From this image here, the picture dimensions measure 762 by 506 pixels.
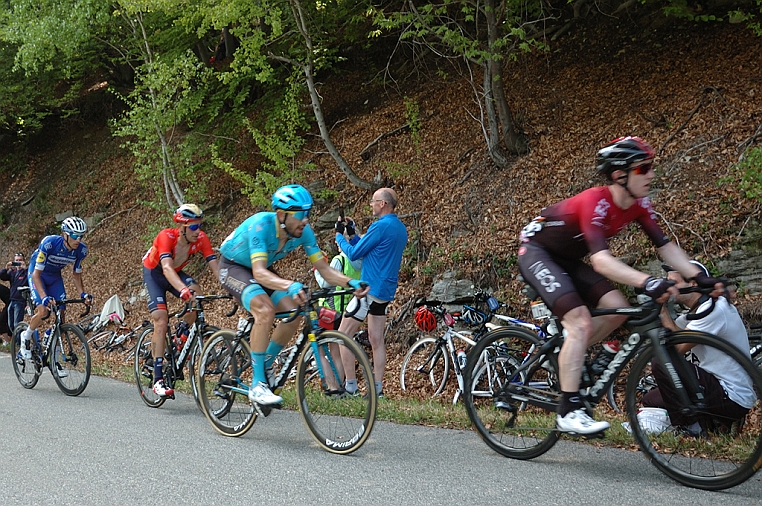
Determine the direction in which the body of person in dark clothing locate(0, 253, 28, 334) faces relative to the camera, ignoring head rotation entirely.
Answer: toward the camera

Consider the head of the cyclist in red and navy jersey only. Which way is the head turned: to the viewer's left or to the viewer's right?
to the viewer's right

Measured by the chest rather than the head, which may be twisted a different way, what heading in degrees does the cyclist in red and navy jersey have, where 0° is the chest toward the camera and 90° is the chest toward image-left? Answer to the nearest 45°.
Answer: approximately 315°

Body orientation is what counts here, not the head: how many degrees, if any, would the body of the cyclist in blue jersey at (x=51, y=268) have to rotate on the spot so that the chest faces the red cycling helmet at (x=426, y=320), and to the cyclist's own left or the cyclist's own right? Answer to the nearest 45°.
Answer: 0° — they already face it

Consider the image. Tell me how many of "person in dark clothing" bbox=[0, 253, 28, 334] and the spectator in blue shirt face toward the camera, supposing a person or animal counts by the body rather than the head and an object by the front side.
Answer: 1

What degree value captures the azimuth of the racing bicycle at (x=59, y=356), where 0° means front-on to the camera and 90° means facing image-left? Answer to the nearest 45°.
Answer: approximately 315°

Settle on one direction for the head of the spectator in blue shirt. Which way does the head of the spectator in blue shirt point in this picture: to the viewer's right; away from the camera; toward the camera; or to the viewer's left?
to the viewer's left

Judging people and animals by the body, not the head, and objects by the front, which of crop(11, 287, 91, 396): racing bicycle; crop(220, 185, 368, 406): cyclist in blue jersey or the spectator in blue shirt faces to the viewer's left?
the spectator in blue shirt

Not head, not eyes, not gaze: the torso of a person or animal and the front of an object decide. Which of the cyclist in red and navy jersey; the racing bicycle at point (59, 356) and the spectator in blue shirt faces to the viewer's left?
the spectator in blue shirt

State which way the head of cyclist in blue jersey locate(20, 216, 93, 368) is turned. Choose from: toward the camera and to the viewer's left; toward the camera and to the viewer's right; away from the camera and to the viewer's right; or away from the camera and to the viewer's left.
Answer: toward the camera and to the viewer's right

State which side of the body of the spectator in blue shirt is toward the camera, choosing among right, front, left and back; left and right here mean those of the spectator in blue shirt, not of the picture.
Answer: left

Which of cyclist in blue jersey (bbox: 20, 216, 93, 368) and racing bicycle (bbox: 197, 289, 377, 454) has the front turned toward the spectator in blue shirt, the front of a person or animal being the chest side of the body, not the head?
the cyclist in blue jersey

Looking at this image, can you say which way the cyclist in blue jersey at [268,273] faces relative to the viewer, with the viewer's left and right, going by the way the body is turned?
facing the viewer and to the right of the viewer

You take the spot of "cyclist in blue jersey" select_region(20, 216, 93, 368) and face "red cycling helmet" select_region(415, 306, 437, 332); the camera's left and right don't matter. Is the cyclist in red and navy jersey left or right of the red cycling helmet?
right

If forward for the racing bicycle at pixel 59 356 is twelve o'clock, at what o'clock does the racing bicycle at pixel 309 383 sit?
the racing bicycle at pixel 309 383 is roughly at 1 o'clock from the racing bicycle at pixel 59 356.

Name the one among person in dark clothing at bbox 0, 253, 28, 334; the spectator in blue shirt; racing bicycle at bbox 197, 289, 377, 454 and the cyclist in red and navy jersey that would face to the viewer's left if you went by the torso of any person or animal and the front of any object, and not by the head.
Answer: the spectator in blue shirt
